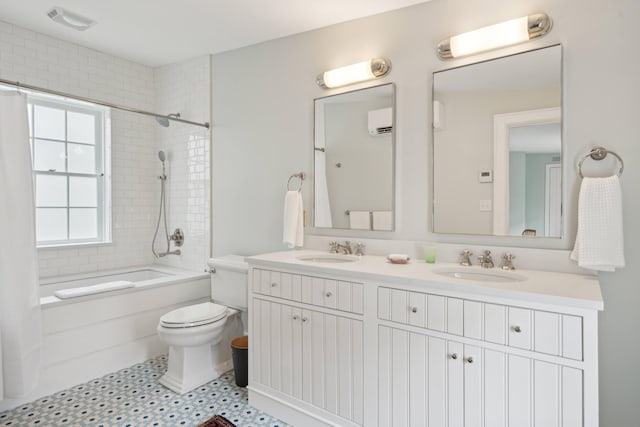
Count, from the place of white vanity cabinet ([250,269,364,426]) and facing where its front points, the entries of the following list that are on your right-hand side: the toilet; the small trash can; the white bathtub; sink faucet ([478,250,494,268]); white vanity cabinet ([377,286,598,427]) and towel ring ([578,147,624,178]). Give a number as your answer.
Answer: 3

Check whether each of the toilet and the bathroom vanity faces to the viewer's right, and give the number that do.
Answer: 0

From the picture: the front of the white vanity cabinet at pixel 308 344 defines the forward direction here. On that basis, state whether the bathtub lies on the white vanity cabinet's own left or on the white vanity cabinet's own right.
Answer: on the white vanity cabinet's own right

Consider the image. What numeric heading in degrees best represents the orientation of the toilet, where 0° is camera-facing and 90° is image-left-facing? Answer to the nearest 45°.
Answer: approximately 45°

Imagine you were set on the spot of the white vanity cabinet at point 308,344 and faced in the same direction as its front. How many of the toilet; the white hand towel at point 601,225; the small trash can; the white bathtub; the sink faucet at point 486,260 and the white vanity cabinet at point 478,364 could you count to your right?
3

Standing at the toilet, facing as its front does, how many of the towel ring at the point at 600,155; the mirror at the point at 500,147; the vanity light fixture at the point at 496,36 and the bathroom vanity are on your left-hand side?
4

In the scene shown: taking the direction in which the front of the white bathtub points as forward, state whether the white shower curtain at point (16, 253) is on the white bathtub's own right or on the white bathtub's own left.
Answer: on the white bathtub's own right

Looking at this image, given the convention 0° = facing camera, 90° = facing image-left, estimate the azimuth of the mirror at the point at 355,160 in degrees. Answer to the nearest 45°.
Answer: approximately 45°

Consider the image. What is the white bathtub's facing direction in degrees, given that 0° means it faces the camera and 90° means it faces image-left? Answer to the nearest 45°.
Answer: approximately 315°

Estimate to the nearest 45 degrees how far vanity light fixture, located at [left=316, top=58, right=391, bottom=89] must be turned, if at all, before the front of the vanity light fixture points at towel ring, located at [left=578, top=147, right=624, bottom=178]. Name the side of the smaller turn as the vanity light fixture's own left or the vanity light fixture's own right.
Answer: approximately 90° to the vanity light fixture's own left
